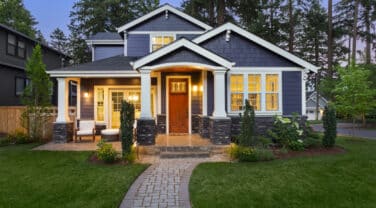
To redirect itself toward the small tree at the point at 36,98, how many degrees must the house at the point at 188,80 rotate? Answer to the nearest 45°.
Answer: approximately 90° to its right

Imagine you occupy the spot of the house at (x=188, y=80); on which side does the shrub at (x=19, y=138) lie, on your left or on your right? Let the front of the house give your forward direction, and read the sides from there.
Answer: on your right

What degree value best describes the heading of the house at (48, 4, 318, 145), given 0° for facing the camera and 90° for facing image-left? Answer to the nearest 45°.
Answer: approximately 0°

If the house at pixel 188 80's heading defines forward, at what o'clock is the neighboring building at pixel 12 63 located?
The neighboring building is roughly at 4 o'clock from the house.

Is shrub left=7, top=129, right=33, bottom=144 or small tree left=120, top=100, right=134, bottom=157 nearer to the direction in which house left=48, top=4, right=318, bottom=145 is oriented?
the small tree

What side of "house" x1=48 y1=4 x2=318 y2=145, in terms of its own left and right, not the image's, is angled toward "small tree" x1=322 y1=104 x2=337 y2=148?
left

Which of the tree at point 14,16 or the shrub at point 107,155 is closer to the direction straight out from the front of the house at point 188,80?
the shrub

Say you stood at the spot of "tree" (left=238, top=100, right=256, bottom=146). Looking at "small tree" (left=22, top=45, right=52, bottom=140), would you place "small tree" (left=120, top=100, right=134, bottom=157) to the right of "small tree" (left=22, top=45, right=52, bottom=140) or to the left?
left

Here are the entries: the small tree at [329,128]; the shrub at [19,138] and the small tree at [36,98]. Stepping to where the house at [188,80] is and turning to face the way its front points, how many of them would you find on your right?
2

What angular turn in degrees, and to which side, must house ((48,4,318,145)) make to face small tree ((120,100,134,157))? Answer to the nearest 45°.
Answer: approximately 45° to its right

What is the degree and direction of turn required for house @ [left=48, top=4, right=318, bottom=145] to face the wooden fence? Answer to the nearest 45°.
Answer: approximately 90° to its right
